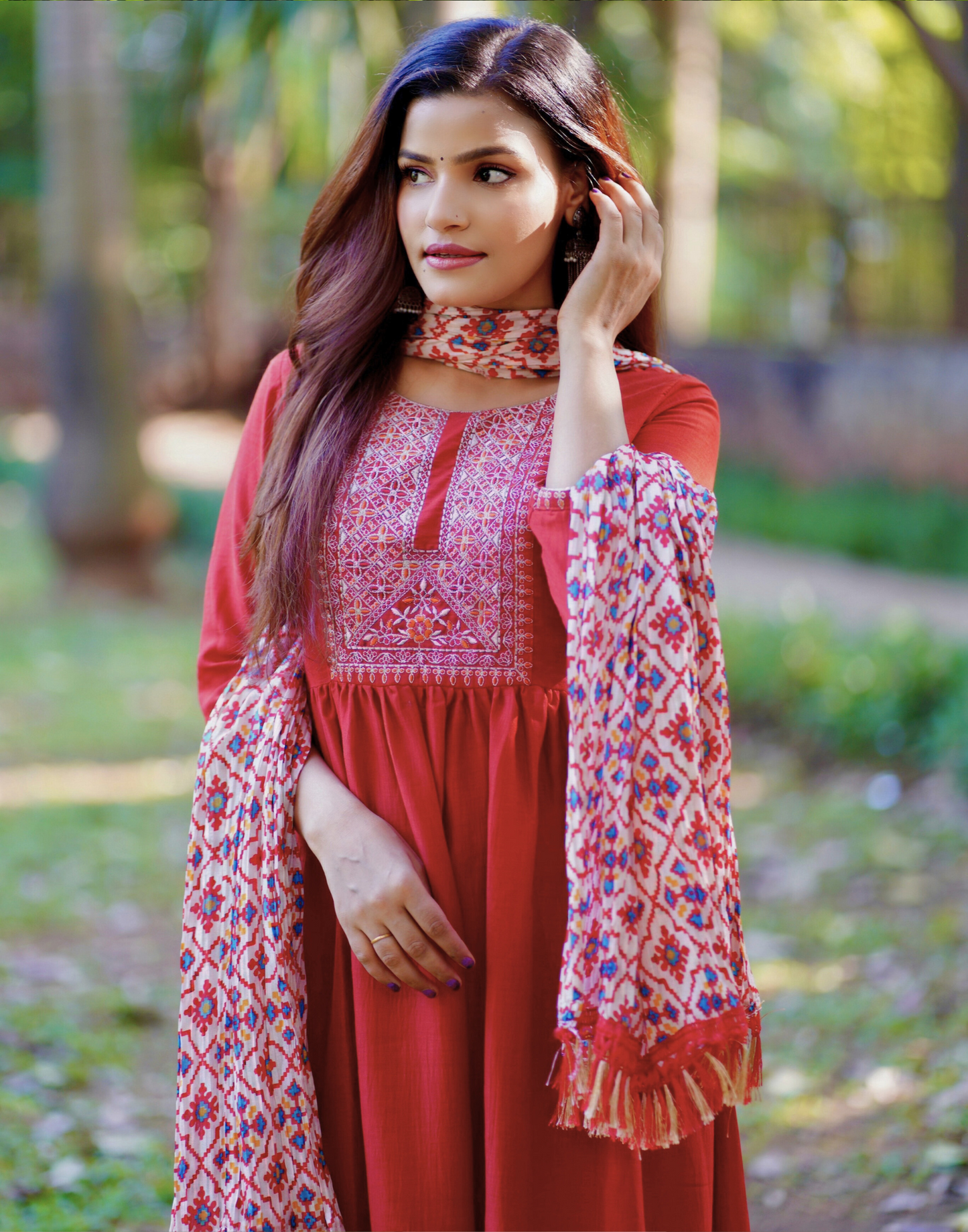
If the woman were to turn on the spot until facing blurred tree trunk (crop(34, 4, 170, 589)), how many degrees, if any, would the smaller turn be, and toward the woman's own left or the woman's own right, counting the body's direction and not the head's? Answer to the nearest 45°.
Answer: approximately 180°

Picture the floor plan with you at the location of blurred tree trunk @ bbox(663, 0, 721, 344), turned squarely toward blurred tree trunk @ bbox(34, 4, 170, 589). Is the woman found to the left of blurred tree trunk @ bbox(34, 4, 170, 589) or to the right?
left

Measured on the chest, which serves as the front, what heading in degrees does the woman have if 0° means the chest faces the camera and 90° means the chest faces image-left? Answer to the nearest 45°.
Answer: approximately 0°

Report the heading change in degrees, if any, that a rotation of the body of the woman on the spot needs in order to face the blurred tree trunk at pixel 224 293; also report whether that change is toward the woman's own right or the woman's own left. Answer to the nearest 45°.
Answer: approximately 180°

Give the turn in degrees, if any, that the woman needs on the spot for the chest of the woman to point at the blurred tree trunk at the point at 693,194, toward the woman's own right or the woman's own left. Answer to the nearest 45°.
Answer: approximately 180°
